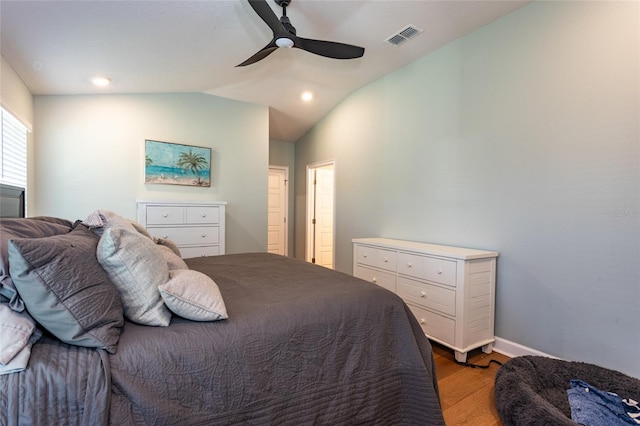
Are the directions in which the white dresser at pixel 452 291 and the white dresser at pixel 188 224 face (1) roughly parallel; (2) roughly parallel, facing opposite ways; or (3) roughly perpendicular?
roughly perpendicular

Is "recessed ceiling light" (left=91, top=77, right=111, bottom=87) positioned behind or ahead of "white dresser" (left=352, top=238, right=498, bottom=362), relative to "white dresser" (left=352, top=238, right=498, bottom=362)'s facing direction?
ahead

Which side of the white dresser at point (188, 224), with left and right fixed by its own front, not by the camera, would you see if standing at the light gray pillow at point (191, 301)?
front

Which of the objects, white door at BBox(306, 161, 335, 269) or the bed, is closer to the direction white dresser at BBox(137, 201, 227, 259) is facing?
the bed

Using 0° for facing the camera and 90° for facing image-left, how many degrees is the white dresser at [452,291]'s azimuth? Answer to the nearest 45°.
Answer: approximately 45°

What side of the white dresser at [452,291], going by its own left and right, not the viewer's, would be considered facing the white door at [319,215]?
right

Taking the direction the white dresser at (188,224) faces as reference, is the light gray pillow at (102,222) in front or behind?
in front

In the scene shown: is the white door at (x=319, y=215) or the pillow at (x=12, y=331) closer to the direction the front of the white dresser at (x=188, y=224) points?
the pillow

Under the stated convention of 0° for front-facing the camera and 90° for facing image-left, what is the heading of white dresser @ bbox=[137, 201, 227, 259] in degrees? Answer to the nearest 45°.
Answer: approximately 0°

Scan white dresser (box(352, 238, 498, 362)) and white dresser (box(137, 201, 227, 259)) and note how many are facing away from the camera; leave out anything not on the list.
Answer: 0

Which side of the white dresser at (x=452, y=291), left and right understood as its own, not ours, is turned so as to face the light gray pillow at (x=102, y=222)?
front
